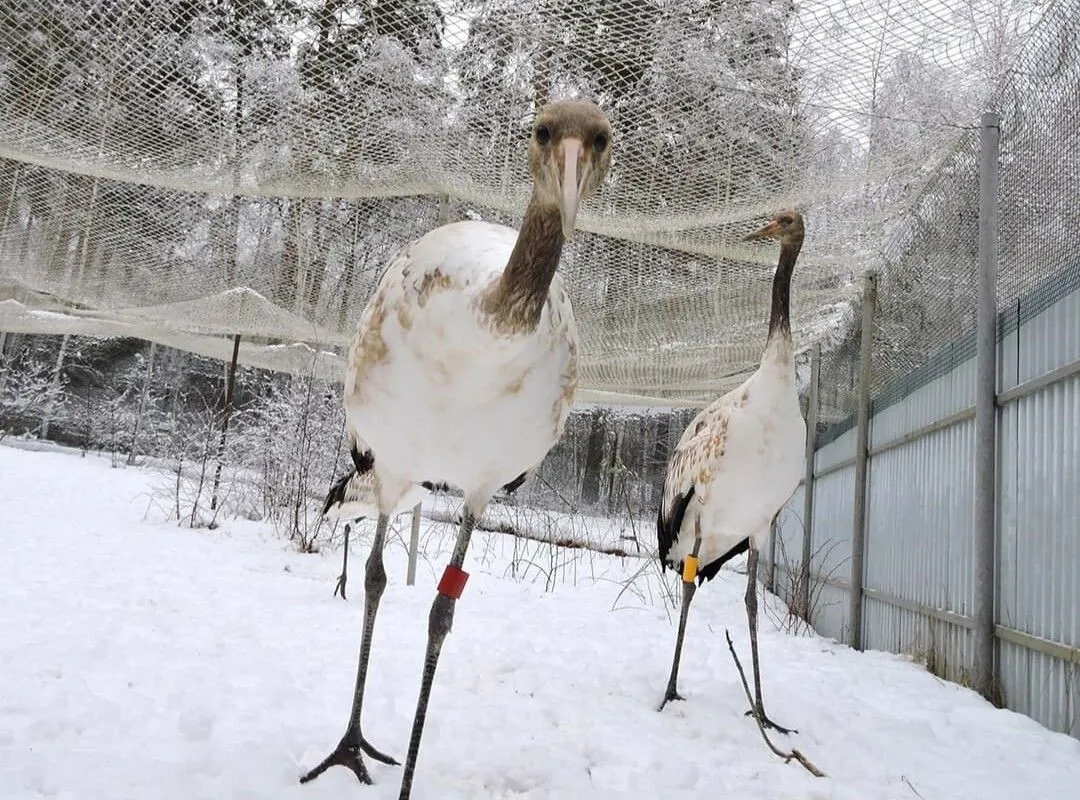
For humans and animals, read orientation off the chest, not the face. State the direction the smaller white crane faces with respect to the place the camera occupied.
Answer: facing the viewer and to the right of the viewer

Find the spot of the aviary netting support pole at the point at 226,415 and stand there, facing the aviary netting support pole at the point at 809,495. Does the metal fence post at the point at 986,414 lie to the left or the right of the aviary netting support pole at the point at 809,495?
right

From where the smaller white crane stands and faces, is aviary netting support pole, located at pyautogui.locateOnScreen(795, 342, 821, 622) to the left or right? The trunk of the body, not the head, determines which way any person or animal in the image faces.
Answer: on its left

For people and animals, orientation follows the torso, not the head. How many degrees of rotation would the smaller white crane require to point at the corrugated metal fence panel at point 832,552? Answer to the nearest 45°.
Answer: approximately 135° to its left

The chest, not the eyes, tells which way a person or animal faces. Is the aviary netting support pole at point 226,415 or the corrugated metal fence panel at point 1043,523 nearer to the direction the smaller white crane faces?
the corrugated metal fence panel

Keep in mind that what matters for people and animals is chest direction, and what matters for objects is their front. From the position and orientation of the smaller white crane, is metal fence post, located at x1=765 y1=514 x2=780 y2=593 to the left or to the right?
on its left

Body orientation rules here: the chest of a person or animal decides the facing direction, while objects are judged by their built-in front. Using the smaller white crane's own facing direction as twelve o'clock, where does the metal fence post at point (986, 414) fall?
The metal fence post is roughly at 10 o'clock from the smaller white crane.

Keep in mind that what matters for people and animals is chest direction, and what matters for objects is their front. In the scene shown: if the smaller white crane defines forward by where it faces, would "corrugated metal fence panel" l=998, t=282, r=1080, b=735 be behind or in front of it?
in front

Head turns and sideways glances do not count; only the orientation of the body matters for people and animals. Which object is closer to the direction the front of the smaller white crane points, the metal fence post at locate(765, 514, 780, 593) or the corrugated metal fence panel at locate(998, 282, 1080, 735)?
the corrugated metal fence panel

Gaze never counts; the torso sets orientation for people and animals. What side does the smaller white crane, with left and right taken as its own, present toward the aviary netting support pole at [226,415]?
back

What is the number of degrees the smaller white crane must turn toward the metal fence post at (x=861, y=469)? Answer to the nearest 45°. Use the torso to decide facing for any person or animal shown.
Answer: approximately 135° to its left

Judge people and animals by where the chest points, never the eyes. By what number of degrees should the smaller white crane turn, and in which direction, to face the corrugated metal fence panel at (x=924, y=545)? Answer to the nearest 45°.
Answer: approximately 90° to its left
